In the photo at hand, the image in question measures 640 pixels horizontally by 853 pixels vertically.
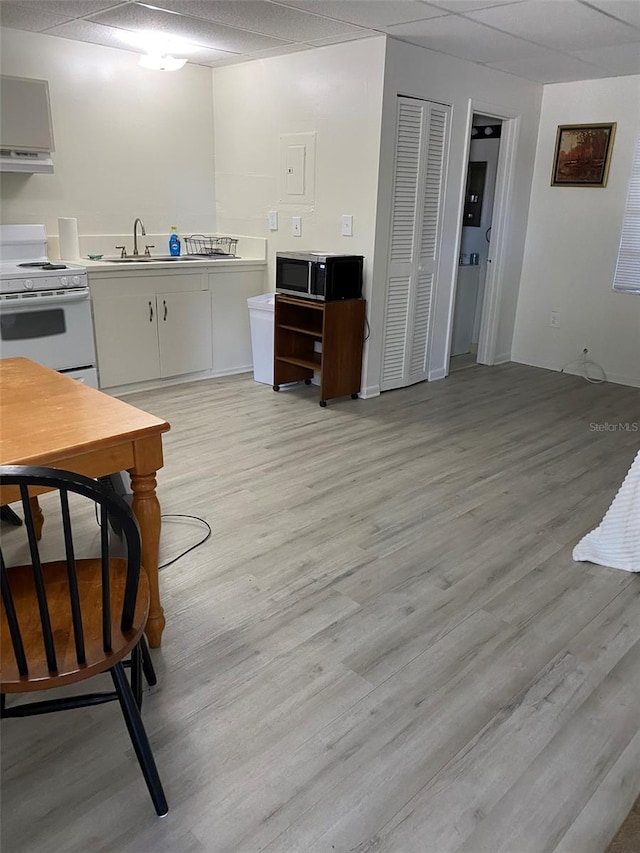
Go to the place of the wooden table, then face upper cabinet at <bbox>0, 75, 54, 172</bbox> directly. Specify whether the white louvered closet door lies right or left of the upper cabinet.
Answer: right

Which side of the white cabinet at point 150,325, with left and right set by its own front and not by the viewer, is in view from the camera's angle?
front

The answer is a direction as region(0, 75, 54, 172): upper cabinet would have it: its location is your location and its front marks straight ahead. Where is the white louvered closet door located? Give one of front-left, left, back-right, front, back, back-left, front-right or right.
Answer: left

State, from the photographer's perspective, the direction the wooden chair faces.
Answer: facing away from the viewer

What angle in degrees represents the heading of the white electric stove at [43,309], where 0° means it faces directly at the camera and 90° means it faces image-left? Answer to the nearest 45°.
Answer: approximately 0°

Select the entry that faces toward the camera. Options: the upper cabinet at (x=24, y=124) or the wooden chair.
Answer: the upper cabinet

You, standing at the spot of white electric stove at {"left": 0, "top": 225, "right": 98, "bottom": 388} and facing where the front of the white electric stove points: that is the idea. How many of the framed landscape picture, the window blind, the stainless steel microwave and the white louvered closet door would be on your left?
4

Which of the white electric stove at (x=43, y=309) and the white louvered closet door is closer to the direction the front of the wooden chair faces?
the white electric stove

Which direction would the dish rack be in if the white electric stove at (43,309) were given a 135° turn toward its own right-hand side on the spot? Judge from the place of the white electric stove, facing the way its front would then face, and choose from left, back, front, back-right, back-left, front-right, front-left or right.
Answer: right

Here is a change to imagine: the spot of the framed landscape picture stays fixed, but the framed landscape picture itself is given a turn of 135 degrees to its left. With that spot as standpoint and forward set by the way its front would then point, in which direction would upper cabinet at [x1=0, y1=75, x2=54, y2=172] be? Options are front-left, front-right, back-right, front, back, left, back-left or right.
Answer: back-right

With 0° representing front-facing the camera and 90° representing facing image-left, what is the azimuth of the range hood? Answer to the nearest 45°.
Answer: approximately 0°

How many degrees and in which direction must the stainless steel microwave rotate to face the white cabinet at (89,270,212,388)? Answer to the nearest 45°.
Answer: approximately 45° to its right

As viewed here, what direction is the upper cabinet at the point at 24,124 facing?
toward the camera

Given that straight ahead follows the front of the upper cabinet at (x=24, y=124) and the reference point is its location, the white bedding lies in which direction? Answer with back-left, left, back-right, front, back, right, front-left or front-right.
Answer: front-left

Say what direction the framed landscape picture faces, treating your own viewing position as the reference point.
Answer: facing the viewer and to the left of the viewer

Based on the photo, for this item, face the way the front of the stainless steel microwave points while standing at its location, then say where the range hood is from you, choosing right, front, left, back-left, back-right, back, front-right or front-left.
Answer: front-right

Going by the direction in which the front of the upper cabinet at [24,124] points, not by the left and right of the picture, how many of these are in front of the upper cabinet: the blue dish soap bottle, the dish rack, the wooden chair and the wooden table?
2

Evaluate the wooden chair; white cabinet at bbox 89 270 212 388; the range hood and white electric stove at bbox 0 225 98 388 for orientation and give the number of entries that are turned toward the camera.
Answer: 3
